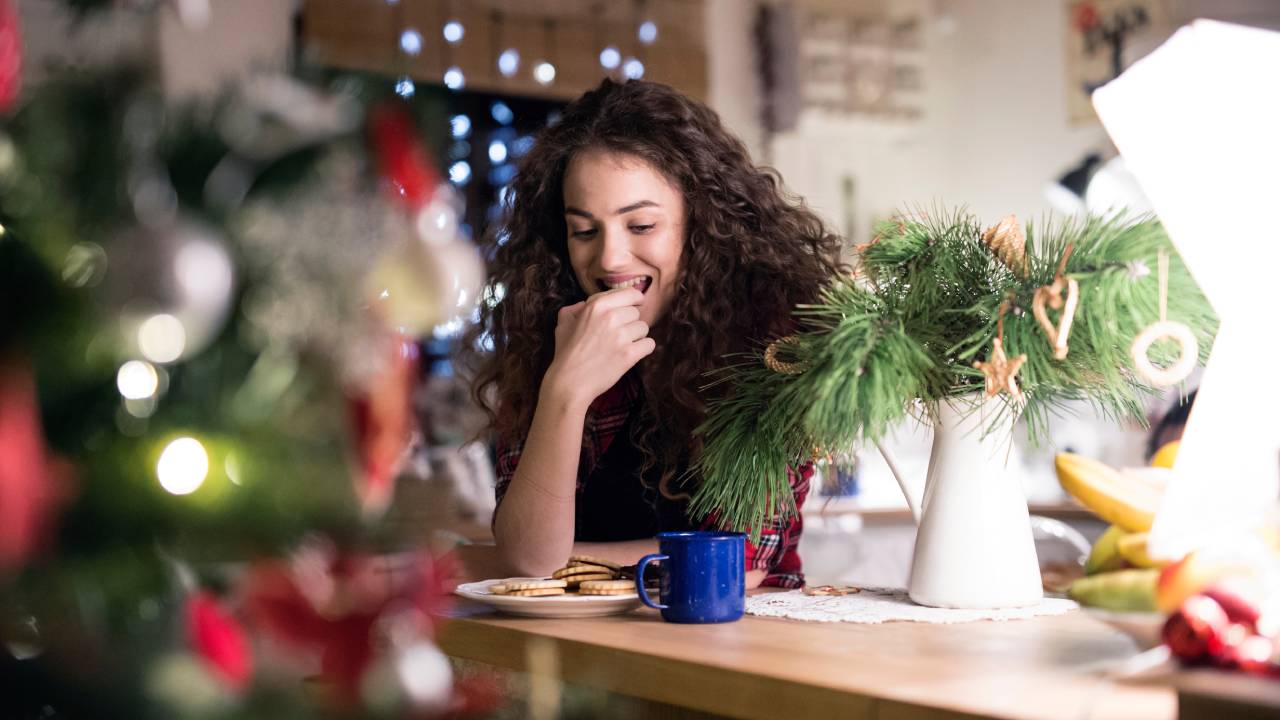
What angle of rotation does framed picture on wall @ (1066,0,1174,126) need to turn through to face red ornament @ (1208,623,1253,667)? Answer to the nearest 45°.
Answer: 0° — it already faces it

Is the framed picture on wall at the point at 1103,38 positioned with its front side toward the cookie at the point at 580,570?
yes

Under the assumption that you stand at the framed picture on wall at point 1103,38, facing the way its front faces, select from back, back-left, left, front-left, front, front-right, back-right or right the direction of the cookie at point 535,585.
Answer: front

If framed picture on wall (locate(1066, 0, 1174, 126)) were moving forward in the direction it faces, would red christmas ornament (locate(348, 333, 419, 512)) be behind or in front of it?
in front

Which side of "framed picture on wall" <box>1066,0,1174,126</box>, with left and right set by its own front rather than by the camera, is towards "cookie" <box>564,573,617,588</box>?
front

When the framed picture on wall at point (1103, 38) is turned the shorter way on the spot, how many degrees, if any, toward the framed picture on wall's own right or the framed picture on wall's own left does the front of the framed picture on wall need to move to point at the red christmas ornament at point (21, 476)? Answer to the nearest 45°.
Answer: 0° — it already faces it

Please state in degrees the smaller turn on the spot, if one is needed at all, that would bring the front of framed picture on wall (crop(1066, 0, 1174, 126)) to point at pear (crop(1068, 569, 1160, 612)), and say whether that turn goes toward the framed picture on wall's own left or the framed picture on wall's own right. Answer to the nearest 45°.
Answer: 0° — it already faces it

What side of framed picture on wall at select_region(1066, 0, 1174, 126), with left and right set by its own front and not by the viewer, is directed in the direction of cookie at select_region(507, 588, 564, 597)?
front

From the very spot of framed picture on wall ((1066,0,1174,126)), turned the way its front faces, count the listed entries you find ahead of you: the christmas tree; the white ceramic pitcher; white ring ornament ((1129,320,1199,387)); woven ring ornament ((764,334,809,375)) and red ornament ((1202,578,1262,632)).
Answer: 5

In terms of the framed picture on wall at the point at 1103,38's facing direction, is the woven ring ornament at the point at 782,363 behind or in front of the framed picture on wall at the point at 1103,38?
in front

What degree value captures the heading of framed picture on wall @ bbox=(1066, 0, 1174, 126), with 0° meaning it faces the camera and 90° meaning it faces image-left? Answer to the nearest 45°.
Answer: approximately 0°

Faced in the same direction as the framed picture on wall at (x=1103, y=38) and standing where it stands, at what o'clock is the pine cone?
The pine cone is roughly at 12 o'clock from the framed picture on wall.

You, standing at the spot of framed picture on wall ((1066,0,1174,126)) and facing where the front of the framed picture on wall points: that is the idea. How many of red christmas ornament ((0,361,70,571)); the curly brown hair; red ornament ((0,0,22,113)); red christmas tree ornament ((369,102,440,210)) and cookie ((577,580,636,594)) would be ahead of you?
5

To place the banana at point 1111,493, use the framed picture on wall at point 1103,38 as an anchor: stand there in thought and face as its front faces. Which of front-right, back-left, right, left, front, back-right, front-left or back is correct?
front

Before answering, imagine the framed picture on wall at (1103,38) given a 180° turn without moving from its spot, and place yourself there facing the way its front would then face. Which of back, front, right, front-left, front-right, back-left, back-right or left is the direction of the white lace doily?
back

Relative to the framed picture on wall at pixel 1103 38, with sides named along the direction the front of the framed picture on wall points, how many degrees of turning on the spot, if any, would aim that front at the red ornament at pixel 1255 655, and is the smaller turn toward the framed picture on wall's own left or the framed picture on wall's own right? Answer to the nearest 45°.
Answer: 0° — it already faces it

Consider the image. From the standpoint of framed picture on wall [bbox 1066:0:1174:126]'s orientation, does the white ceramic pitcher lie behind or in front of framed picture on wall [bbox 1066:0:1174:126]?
in front

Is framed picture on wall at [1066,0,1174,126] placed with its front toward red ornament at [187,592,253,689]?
yes

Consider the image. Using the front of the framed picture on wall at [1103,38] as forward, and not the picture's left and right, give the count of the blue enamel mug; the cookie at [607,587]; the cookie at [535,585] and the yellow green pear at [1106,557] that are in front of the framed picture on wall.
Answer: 4

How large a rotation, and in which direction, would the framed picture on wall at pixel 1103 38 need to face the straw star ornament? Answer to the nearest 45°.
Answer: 0° — it already faces it

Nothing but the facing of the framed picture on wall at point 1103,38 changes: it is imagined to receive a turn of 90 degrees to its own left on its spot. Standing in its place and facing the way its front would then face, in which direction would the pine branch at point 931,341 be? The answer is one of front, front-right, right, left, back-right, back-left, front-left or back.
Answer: right
